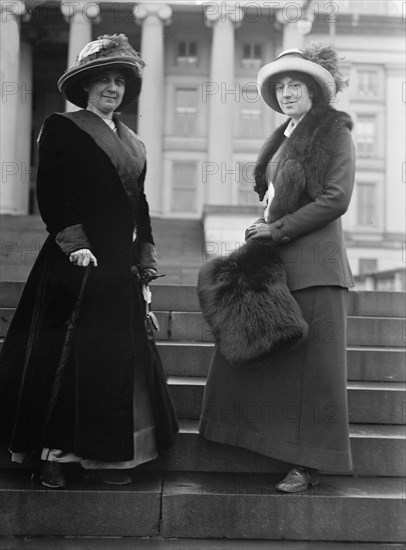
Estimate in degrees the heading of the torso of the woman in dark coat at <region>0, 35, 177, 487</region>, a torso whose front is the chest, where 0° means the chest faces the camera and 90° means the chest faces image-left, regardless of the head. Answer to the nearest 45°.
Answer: approximately 315°

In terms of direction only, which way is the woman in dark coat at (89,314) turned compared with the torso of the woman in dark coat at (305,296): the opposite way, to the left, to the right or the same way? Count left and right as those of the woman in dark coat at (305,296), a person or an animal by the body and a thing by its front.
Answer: to the left

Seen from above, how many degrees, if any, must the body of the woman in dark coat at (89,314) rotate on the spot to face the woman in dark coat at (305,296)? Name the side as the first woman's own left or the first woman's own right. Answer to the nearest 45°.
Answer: approximately 45° to the first woman's own left

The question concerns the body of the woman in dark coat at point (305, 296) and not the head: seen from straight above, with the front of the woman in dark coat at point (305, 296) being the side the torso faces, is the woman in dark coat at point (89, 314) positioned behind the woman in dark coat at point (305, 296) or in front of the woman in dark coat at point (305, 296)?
in front

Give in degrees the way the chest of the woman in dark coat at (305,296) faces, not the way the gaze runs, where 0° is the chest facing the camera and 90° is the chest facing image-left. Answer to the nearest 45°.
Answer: approximately 45°
